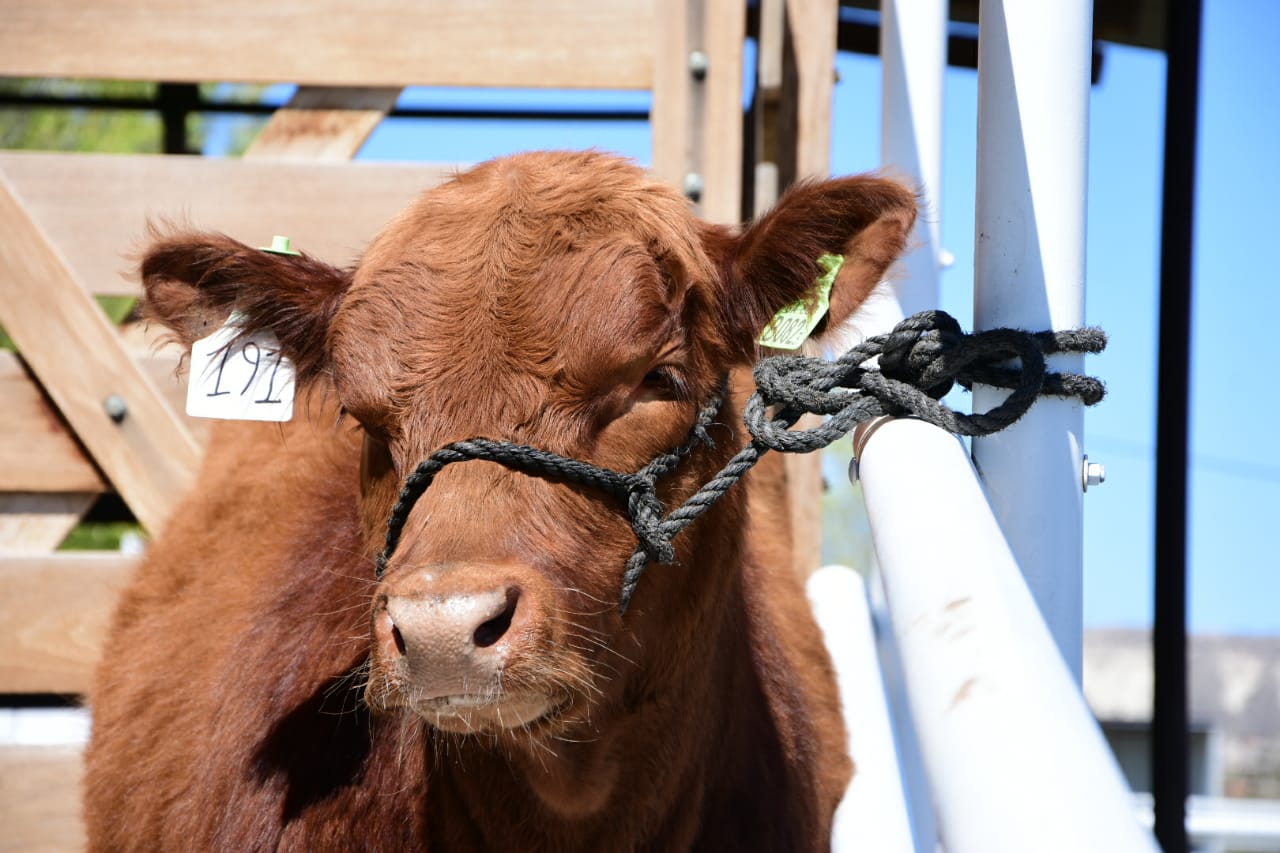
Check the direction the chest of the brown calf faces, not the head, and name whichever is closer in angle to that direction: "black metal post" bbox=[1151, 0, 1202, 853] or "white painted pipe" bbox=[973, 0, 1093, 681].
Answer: the white painted pipe

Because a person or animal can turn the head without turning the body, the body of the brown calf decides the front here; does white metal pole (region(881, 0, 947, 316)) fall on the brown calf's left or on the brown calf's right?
on the brown calf's left

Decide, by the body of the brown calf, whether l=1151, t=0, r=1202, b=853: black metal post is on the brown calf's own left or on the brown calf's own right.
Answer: on the brown calf's own left

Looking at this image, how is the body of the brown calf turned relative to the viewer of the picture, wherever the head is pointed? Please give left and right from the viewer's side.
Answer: facing the viewer

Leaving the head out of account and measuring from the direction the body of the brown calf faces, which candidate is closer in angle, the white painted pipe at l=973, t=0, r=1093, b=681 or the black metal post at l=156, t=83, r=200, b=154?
the white painted pipe

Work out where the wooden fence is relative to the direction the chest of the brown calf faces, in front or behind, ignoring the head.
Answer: behind
